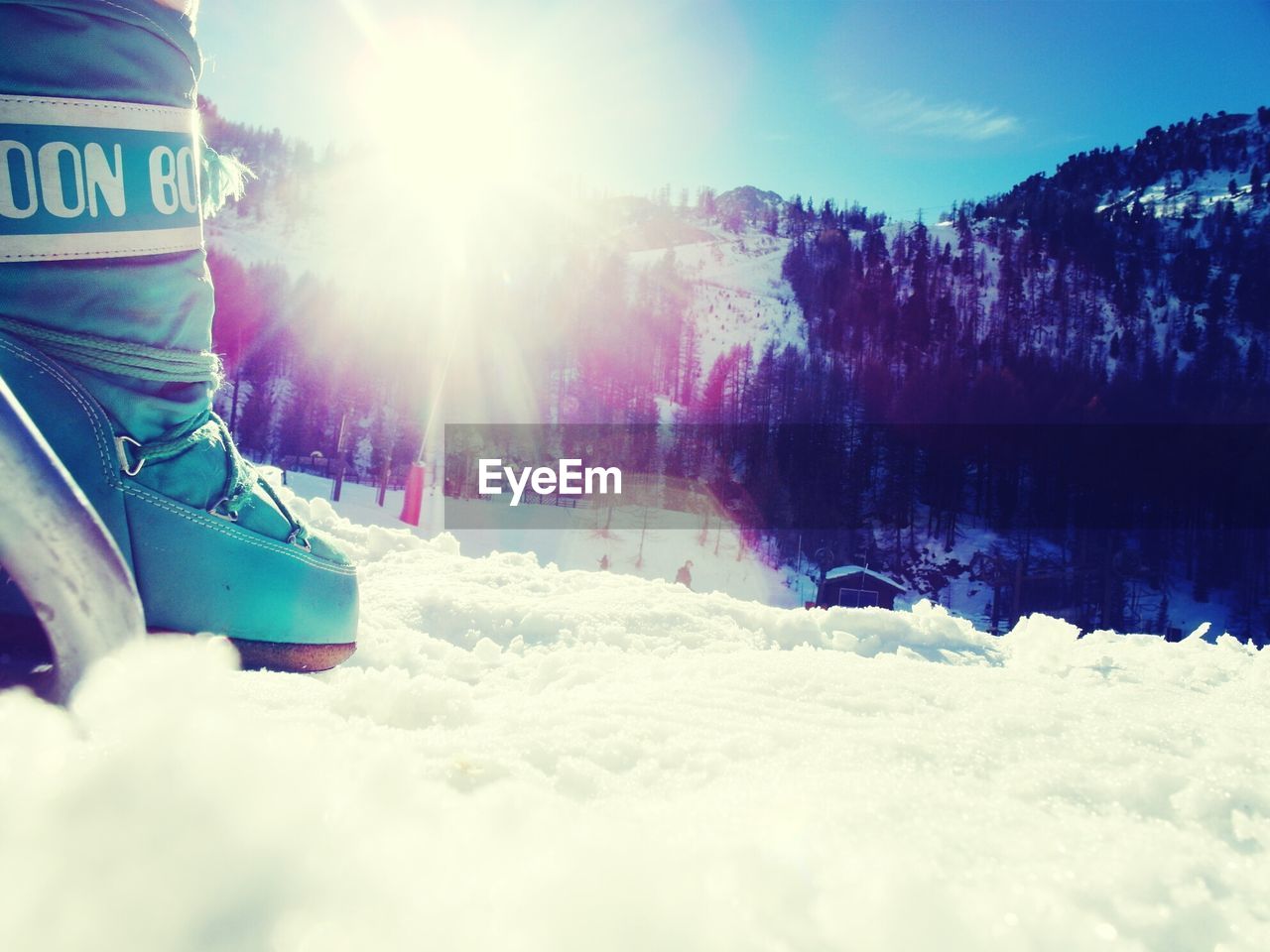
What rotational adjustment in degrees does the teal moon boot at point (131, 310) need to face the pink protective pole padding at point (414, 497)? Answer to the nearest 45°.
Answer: approximately 90° to its left

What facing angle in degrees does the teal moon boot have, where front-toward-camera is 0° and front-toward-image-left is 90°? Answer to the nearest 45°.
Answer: approximately 270°
